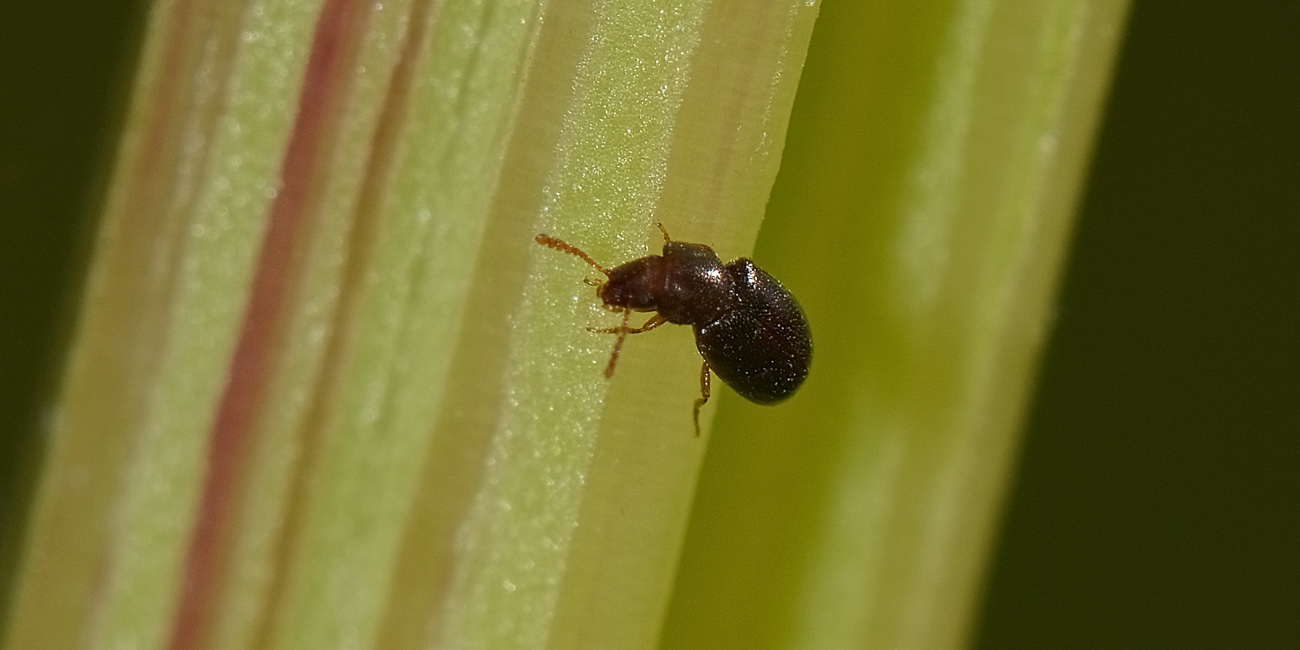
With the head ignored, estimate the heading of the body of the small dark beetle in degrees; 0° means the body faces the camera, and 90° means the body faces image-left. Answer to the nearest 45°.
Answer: approximately 90°
